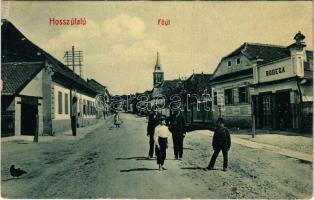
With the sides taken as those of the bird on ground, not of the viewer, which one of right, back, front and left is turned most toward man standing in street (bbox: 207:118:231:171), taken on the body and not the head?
back

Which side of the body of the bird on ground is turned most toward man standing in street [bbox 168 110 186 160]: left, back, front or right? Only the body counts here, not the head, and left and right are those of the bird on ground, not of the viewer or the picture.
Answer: back

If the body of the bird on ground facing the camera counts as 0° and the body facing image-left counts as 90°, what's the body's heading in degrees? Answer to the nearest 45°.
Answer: approximately 90°

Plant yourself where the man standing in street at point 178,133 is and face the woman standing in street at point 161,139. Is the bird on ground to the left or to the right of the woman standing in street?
right

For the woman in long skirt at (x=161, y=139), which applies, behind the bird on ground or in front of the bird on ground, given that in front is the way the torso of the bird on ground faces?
behind
